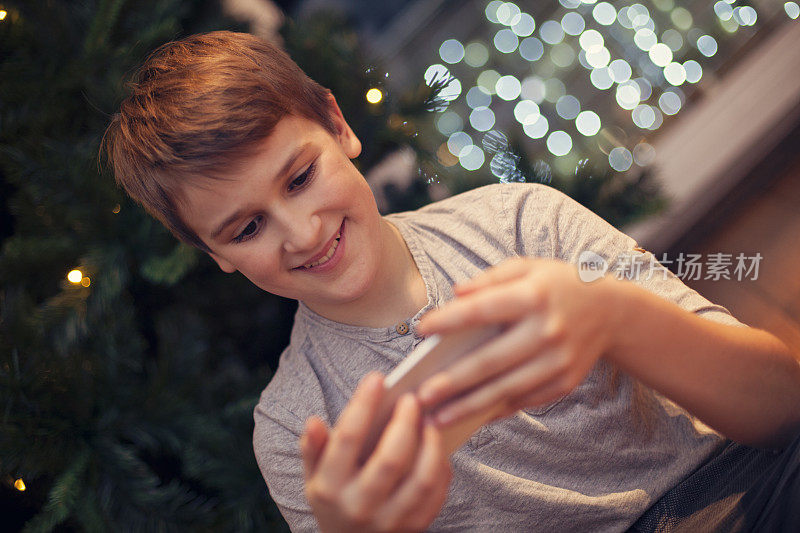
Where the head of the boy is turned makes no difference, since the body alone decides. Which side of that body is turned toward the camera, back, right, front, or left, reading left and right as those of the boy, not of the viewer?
front
